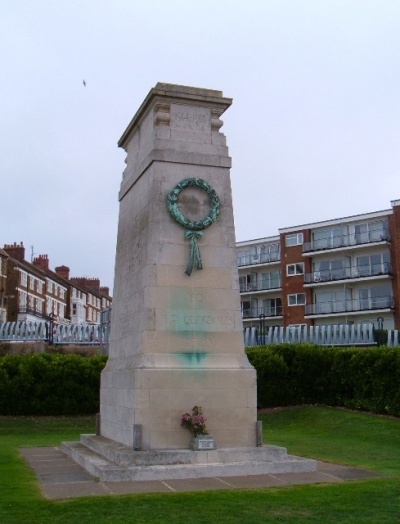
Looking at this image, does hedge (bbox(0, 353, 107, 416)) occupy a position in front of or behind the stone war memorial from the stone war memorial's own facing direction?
behind

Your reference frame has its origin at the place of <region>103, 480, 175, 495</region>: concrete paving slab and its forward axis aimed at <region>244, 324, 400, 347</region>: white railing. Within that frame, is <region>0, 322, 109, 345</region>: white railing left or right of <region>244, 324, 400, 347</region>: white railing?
left

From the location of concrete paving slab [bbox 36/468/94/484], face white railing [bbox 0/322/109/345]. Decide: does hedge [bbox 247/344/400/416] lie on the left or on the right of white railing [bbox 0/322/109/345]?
right

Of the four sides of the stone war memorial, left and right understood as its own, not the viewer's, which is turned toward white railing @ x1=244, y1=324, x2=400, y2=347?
back

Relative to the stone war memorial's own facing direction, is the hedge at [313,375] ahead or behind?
behind

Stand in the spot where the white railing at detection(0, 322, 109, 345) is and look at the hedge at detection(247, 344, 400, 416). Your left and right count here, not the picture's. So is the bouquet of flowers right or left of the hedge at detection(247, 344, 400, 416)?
right

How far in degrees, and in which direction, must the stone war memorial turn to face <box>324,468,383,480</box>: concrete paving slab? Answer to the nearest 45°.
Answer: approximately 90° to its left

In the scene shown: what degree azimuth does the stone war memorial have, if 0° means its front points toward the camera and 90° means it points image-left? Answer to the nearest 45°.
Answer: approximately 0°

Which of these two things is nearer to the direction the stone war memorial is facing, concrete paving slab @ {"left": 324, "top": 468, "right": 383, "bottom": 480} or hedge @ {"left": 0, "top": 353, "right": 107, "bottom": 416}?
the concrete paving slab

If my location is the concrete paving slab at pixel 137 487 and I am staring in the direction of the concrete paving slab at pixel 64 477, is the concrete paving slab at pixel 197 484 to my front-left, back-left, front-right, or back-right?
back-right
